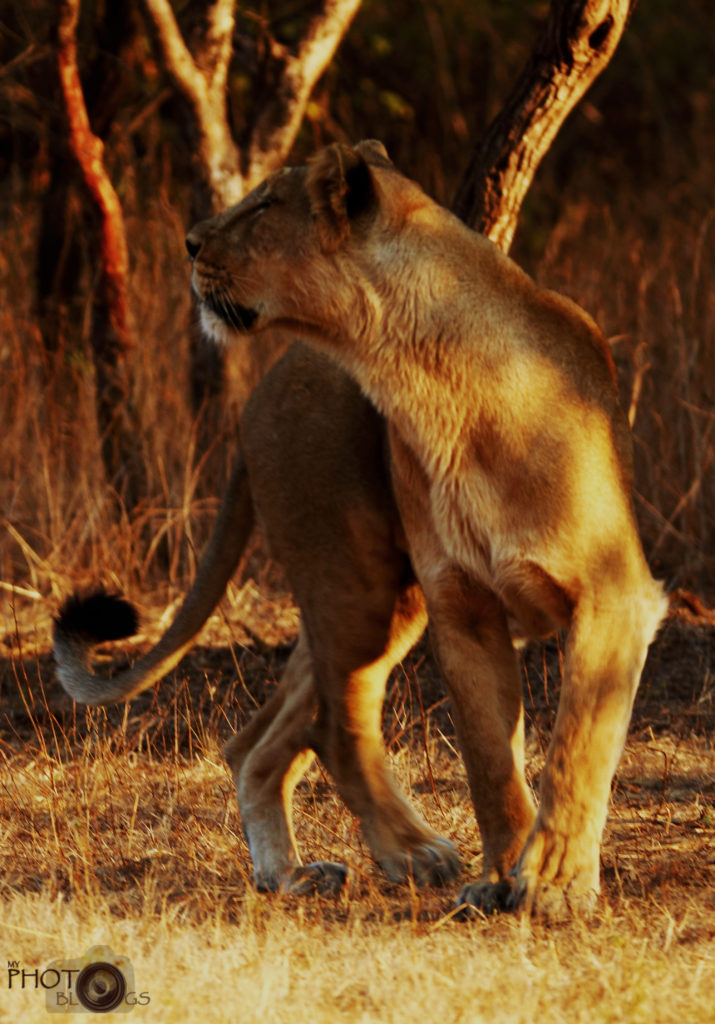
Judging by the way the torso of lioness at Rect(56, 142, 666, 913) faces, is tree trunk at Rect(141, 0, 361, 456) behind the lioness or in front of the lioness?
behind

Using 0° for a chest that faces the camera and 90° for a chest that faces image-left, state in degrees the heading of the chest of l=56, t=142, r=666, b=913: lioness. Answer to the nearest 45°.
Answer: approximately 315°

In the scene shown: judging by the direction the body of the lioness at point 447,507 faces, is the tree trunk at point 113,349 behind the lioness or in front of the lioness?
behind

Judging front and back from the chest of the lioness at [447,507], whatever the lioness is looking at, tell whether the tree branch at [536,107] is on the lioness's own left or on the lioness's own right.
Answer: on the lioness's own left
